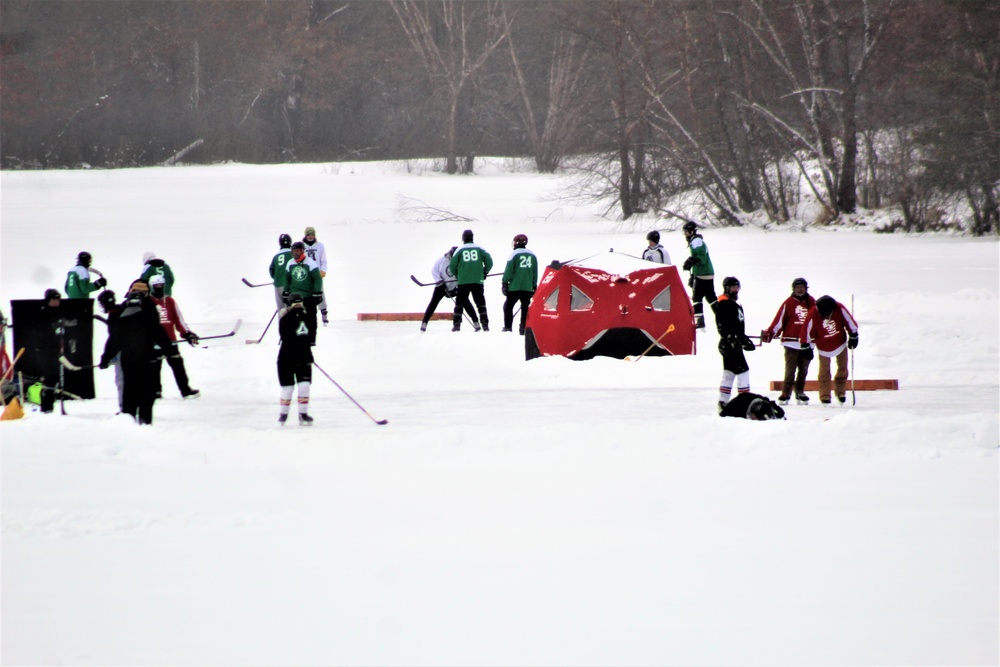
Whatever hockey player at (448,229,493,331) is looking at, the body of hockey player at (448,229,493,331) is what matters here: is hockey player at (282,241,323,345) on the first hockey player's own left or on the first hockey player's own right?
on the first hockey player's own left

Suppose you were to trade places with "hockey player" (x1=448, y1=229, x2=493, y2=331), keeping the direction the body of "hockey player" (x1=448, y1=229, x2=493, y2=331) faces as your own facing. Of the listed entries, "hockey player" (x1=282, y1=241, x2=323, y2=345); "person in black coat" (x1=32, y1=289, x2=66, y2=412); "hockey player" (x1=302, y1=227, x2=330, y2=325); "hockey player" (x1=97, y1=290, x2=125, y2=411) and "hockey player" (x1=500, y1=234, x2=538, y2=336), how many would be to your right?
1

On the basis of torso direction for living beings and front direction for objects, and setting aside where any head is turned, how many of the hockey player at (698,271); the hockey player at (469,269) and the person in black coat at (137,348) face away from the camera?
2

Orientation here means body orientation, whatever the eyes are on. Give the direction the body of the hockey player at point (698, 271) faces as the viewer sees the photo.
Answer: to the viewer's left

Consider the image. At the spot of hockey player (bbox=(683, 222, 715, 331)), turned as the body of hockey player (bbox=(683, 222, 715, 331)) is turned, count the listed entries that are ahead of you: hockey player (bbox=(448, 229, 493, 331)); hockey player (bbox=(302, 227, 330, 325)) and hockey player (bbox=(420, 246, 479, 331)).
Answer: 3

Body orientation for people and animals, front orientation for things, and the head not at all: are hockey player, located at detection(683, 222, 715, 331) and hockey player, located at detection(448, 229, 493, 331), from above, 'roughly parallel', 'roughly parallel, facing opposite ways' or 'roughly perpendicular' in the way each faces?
roughly perpendicular

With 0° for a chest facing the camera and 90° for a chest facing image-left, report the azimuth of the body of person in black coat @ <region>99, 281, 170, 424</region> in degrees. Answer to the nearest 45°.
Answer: approximately 180°

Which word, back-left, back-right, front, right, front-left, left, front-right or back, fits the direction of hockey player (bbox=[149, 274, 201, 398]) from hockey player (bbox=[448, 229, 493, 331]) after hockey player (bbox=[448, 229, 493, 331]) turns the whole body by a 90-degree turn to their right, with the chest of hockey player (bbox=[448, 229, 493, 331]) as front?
back-right

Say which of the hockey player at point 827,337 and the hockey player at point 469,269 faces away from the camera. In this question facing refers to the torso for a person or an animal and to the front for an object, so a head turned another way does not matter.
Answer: the hockey player at point 469,269

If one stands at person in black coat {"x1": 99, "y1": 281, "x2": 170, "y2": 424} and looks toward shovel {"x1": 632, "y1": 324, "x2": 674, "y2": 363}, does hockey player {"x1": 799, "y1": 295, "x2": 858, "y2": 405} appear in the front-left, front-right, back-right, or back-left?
front-right

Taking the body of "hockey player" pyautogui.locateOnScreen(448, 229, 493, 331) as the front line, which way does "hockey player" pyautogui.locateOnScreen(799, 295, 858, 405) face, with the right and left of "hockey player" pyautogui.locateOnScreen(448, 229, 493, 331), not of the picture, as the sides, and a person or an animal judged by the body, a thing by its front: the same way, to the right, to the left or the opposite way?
the opposite way

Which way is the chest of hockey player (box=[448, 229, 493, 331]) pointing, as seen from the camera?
away from the camera

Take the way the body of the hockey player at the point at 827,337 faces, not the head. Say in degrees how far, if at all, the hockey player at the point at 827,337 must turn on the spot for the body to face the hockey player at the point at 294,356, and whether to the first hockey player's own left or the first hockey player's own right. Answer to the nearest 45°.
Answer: approximately 45° to the first hockey player's own right

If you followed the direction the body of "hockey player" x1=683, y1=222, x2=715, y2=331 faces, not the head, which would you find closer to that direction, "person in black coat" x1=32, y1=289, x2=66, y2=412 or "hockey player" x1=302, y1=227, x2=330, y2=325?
the hockey player

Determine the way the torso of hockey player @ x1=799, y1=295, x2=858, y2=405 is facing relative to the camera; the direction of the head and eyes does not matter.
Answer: toward the camera

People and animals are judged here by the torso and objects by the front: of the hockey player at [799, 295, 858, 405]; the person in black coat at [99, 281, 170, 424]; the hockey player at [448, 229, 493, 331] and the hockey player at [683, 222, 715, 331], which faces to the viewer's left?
the hockey player at [683, 222, 715, 331]

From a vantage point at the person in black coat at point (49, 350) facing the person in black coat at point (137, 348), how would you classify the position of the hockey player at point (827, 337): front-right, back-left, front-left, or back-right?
front-left

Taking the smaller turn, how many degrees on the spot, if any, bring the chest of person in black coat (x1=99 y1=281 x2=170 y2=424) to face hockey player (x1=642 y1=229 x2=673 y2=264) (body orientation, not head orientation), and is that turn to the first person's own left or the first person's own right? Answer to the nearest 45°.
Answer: approximately 45° to the first person's own right
